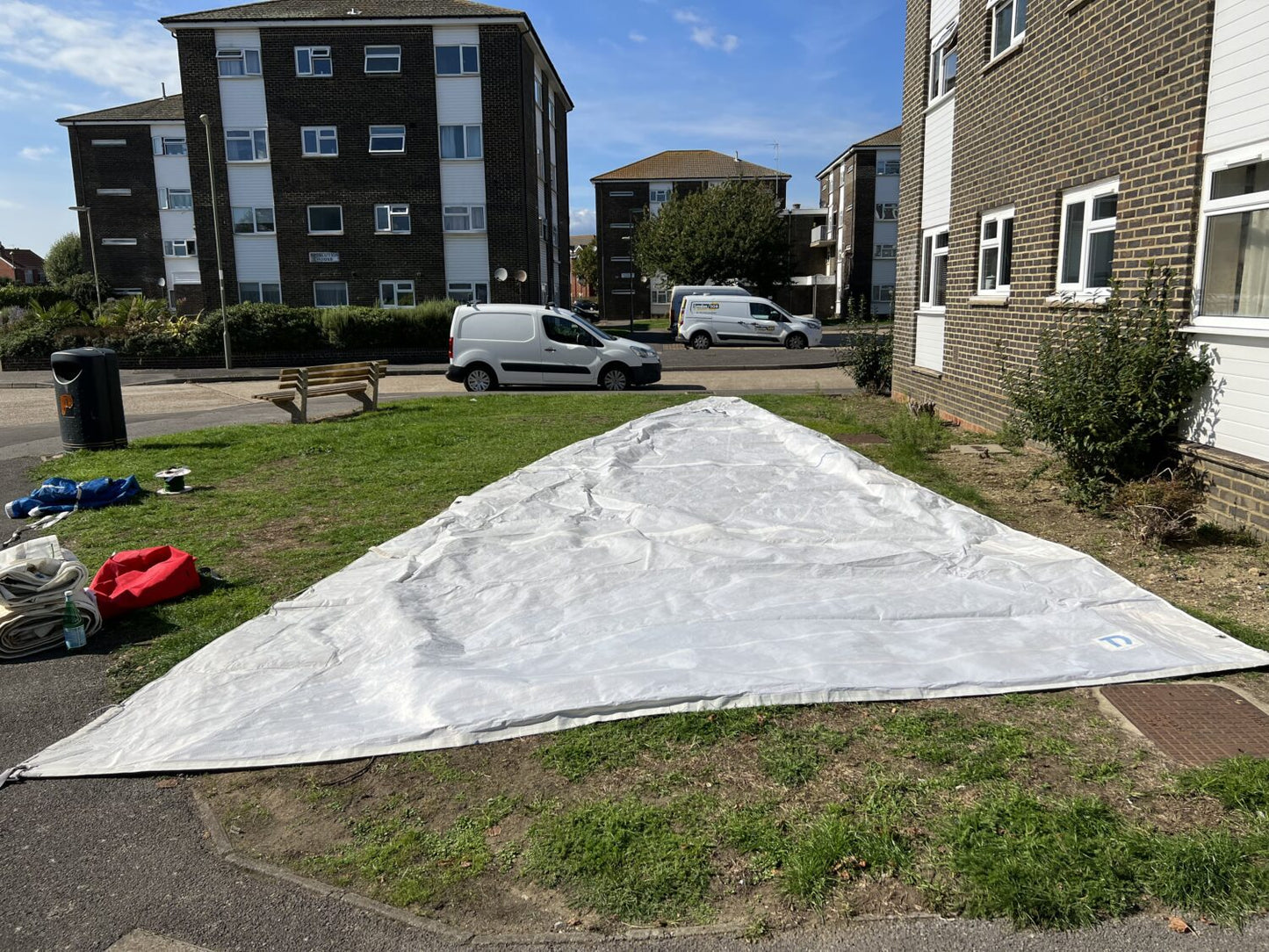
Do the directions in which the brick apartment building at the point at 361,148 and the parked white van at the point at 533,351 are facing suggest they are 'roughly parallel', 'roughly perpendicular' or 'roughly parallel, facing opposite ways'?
roughly perpendicular

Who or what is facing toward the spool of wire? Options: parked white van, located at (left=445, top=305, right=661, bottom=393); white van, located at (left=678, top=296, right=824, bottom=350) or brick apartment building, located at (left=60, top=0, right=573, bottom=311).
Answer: the brick apartment building

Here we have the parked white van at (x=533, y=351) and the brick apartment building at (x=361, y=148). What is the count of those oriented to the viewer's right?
1

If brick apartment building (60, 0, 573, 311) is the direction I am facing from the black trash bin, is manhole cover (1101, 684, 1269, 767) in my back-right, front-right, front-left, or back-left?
back-right

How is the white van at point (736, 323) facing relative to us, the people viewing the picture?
facing to the right of the viewer

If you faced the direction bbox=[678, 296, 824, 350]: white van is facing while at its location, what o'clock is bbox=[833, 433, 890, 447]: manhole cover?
The manhole cover is roughly at 3 o'clock from the white van.

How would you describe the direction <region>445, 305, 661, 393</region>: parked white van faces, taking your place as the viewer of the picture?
facing to the right of the viewer

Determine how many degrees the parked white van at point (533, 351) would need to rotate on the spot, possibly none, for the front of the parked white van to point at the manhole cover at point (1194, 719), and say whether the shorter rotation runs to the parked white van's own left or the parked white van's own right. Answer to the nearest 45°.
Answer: approximately 90° to the parked white van's own right

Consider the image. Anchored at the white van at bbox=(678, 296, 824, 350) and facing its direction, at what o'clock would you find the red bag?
The red bag is roughly at 3 o'clock from the white van.
